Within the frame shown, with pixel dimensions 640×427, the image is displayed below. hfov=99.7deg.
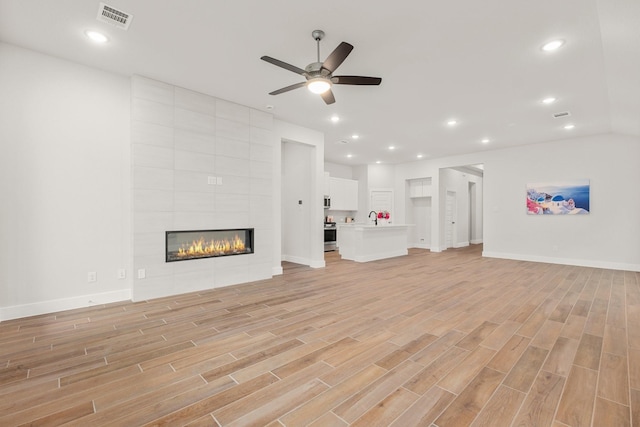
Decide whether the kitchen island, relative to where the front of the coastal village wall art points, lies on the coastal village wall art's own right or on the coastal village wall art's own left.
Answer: on the coastal village wall art's own right

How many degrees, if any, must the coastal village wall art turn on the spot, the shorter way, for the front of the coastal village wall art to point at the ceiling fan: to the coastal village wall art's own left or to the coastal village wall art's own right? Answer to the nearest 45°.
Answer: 0° — it already faces it

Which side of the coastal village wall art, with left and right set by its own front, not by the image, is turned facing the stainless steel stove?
right

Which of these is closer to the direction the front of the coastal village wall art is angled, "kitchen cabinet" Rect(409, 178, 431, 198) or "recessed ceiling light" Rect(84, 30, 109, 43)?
the recessed ceiling light

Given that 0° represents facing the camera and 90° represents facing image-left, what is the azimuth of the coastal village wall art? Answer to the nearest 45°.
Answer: approximately 0°

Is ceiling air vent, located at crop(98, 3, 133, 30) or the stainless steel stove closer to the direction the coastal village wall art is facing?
the ceiling air vent

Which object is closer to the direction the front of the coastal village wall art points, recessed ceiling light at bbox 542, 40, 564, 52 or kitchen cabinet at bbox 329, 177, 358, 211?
the recessed ceiling light

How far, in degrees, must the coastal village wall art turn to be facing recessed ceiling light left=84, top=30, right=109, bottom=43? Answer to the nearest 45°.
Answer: approximately 45° to its right

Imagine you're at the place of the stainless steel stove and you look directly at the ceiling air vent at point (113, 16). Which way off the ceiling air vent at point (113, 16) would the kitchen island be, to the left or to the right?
left

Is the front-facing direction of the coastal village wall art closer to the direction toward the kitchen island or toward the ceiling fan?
the ceiling fan

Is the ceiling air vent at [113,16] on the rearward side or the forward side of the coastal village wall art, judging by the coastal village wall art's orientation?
on the forward side
